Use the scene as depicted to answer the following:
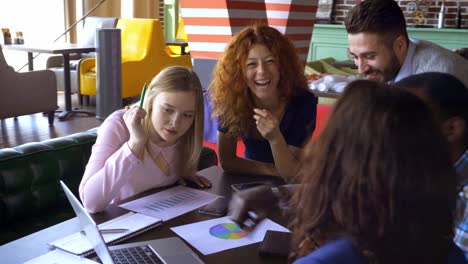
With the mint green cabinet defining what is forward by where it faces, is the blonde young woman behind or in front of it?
in front

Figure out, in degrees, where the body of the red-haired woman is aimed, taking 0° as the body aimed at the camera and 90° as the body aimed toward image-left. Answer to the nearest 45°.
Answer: approximately 0°

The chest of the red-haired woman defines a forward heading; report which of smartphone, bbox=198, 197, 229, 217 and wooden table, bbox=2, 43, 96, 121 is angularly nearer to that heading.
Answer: the smartphone

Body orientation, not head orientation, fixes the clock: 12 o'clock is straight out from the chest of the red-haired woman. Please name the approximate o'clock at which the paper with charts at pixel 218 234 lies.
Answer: The paper with charts is roughly at 12 o'clock from the red-haired woman.

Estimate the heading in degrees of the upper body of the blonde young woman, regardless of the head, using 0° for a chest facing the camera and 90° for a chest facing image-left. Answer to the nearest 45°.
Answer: approximately 315°

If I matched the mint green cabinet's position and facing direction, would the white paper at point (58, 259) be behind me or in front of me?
in front

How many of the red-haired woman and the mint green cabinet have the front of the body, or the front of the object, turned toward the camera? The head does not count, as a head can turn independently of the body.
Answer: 2

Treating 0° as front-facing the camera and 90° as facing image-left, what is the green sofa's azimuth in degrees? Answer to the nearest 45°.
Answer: approximately 315°
